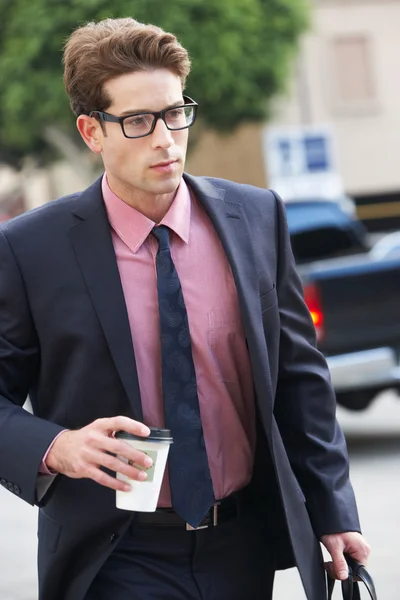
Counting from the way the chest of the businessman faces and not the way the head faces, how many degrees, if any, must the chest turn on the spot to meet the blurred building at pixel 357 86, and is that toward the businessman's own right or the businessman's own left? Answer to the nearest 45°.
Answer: approximately 135° to the businessman's own left

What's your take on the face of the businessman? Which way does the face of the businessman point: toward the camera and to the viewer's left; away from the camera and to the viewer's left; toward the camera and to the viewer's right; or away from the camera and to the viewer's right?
toward the camera and to the viewer's right

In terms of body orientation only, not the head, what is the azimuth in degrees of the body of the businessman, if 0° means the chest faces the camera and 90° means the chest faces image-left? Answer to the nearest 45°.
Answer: approximately 315°
